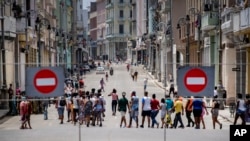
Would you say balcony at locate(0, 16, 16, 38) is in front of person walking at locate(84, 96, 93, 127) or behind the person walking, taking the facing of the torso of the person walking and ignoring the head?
in front
